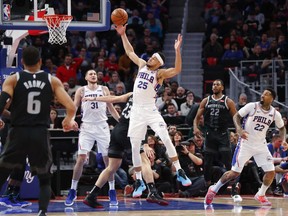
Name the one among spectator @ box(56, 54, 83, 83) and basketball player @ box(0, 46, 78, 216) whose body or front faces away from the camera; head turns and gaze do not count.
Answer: the basketball player

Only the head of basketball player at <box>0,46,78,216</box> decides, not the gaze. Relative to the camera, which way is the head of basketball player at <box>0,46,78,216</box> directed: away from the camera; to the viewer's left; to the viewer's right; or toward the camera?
away from the camera

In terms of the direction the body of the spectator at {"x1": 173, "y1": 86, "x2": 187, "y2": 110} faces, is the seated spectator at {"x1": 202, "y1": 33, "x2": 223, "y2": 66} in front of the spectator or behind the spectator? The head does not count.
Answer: behind

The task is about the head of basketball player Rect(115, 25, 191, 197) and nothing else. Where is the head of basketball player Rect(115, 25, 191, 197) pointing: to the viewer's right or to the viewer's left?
to the viewer's left

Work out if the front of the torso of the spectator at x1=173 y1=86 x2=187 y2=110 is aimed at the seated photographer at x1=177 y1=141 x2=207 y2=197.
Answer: yes

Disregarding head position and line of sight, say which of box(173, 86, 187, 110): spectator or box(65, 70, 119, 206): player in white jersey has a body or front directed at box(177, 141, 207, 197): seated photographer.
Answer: the spectator

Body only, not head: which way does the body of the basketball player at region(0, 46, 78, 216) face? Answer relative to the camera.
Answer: away from the camera

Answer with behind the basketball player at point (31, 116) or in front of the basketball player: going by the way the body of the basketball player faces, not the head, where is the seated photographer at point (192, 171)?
in front

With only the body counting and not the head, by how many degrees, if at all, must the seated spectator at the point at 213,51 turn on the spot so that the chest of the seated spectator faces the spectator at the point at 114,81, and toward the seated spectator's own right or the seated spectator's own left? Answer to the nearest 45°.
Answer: approximately 45° to the seated spectator's own right

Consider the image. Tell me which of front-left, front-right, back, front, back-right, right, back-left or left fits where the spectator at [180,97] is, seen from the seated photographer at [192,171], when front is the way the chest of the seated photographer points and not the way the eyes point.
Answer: back-right

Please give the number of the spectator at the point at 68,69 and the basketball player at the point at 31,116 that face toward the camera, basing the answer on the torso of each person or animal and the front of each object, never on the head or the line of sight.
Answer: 1

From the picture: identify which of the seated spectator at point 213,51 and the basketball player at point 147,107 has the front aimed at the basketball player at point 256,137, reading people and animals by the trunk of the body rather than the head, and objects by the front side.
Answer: the seated spectator

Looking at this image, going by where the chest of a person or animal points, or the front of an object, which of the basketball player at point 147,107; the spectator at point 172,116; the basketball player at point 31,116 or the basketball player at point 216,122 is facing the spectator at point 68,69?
the basketball player at point 31,116
